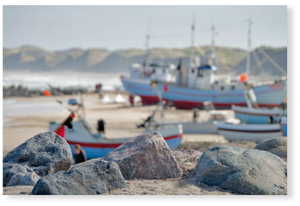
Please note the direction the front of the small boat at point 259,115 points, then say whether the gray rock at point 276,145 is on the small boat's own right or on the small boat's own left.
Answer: on the small boat's own left

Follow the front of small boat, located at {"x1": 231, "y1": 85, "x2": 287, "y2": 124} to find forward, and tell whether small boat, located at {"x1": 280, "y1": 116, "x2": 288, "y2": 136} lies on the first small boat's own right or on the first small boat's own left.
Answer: on the first small boat's own left

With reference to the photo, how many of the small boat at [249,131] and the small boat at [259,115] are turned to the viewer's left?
2

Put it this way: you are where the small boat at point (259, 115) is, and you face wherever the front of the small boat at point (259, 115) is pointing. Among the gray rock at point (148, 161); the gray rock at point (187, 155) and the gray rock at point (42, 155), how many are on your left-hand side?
3

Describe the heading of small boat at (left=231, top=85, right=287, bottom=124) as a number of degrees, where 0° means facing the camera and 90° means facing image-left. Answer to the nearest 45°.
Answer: approximately 90°

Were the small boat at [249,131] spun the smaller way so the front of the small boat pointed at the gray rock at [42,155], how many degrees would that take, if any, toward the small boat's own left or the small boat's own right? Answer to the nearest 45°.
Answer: approximately 90° to the small boat's own left

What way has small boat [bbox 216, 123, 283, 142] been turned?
to the viewer's left

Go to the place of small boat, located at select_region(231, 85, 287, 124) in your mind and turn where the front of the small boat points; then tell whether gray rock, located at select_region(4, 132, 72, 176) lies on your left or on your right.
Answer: on your left

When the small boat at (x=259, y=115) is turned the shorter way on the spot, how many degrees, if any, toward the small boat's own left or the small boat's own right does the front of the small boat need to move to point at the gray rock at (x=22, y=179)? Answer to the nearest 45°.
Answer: approximately 90° to the small boat's own left

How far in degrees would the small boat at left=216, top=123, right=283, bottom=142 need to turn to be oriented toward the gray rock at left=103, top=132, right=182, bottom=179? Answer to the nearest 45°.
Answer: approximately 90° to its left

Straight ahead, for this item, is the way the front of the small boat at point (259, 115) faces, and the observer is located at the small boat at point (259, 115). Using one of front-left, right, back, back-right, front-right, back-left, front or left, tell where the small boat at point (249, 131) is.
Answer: left

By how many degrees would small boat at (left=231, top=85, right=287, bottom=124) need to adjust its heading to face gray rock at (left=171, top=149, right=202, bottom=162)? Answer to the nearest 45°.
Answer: approximately 90° to its left

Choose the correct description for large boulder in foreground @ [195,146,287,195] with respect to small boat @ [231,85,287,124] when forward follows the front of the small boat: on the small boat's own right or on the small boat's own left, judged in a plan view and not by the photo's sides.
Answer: on the small boat's own left
